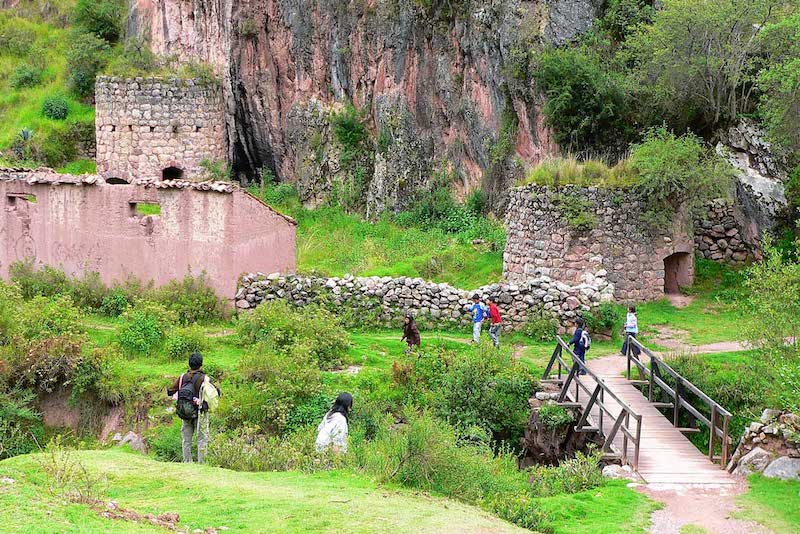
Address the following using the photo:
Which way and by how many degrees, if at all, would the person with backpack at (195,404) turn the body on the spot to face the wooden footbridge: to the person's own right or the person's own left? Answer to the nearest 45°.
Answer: approximately 90° to the person's own right

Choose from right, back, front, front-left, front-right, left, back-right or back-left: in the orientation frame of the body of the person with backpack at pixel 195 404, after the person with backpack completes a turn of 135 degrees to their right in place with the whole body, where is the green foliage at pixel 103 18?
back-left

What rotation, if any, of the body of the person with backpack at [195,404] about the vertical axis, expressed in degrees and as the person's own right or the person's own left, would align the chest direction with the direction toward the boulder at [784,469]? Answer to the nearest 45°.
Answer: approximately 90° to the person's own right

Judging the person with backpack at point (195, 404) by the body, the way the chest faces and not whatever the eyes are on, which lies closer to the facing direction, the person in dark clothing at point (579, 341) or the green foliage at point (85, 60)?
the green foliage

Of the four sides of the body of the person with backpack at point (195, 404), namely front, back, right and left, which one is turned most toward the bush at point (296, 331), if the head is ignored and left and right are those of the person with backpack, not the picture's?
front

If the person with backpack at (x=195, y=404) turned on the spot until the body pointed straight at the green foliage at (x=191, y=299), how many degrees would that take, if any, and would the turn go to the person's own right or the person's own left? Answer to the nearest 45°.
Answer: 0° — they already face it

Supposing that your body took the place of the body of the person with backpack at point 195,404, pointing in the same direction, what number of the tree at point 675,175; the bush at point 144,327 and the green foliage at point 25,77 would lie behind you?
0

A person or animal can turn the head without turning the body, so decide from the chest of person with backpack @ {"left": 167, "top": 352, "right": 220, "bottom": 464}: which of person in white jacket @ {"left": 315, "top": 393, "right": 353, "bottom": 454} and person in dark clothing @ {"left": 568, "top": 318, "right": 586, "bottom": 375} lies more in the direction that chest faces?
the person in dark clothing

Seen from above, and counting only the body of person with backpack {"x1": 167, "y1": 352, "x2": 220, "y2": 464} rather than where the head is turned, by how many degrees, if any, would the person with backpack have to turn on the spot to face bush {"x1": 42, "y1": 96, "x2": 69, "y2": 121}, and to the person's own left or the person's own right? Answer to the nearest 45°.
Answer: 0° — they already face it

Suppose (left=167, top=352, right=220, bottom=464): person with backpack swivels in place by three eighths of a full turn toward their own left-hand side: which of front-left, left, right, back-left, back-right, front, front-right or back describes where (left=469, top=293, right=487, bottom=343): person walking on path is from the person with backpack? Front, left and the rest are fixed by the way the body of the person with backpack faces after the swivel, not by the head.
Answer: back

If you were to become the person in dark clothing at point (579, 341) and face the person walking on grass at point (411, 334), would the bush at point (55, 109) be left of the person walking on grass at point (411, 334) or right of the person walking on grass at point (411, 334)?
right

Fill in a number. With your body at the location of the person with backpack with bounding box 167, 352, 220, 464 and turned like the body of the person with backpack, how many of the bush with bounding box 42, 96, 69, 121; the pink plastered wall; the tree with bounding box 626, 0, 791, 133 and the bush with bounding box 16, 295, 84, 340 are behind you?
0

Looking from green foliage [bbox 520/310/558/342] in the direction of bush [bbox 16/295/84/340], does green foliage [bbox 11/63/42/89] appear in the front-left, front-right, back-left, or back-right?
front-right

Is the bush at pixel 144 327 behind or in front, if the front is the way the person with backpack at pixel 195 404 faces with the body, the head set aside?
in front

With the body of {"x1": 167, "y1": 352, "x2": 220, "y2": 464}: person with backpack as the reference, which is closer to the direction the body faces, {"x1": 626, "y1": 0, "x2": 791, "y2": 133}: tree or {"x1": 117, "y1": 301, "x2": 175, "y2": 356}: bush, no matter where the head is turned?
the bush

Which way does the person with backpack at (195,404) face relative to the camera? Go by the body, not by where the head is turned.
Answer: away from the camera

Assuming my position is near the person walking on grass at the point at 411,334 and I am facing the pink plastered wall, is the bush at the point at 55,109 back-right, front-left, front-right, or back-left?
front-right

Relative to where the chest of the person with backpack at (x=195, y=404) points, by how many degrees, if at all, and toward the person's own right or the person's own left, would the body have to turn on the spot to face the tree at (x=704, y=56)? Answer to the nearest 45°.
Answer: approximately 45° to the person's own right

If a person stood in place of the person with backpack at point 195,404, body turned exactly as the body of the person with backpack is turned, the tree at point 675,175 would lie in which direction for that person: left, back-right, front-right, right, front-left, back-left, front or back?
front-right
